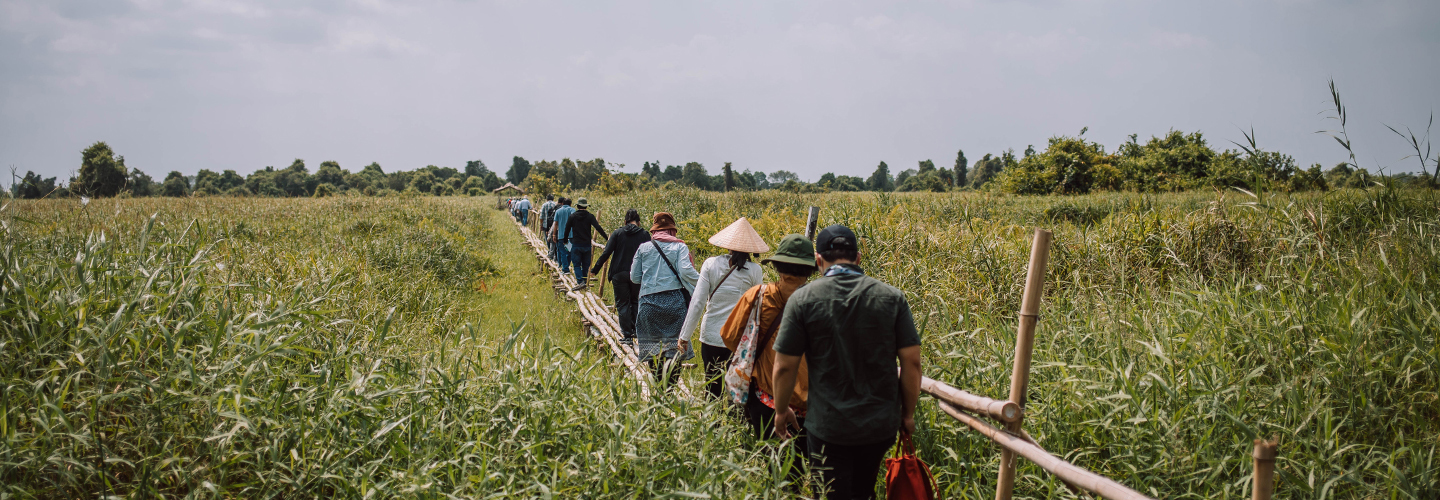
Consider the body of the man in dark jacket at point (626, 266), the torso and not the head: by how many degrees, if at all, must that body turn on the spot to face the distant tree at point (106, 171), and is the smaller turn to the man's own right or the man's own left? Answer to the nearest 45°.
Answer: approximately 45° to the man's own left

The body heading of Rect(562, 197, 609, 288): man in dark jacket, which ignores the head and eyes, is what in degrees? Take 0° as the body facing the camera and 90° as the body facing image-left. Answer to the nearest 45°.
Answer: approximately 180°

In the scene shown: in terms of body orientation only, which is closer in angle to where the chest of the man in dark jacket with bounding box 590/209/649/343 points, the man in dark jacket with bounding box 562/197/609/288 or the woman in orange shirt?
the man in dark jacket

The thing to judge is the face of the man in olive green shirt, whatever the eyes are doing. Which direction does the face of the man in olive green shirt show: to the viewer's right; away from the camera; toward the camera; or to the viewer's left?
away from the camera

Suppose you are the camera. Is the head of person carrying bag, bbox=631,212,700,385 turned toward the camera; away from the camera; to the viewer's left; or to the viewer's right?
away from the camera

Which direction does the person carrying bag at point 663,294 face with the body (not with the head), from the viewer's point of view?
away from the camera

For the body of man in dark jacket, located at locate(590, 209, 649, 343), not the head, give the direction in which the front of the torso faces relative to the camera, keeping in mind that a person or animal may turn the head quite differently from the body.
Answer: away from the camera

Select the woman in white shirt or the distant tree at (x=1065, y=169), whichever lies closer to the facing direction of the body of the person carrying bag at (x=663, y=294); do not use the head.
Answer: the distant tree

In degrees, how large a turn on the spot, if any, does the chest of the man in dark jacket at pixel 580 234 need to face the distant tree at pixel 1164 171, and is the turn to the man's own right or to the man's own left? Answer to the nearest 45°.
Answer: approximately 45° to the man's own right

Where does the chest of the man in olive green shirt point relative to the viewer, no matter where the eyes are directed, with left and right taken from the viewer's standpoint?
facing away from the viewer
